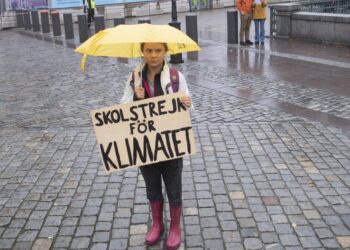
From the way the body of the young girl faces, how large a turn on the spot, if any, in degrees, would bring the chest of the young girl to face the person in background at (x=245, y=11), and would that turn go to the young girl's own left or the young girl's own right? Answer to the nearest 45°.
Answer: approximately 180°

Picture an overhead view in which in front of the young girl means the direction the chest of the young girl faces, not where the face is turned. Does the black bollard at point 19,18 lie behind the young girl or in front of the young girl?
behind

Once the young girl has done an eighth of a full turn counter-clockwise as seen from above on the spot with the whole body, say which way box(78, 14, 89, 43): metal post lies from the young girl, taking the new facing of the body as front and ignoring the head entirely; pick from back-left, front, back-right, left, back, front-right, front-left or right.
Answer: back-left

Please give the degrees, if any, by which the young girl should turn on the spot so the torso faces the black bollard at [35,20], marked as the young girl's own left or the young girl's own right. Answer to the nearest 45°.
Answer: approximately 180°

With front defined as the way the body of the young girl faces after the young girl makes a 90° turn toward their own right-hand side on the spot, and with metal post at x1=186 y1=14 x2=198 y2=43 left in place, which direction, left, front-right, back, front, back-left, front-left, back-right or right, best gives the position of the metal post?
right

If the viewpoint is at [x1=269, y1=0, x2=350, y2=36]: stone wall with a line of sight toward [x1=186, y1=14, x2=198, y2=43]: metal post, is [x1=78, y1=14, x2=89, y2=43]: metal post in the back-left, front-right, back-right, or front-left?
front-right

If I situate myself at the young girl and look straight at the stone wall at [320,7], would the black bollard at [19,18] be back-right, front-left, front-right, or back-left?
front-left

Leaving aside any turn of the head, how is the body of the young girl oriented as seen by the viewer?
toward the camera

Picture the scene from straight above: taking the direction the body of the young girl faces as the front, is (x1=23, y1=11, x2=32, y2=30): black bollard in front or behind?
behind
